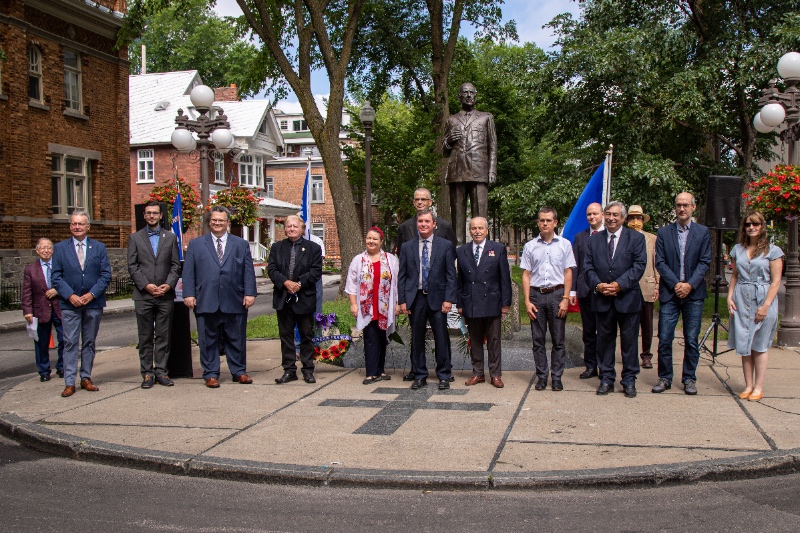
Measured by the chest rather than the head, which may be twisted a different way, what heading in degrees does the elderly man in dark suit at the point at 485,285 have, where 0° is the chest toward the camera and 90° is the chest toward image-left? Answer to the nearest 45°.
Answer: approximately 0°

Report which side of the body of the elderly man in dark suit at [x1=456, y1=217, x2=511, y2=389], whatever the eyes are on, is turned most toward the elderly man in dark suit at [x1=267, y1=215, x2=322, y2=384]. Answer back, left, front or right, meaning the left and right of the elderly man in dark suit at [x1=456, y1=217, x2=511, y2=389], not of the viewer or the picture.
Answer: right

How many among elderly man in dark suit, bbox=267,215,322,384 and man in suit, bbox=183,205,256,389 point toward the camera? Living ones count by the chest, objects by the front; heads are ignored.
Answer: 2

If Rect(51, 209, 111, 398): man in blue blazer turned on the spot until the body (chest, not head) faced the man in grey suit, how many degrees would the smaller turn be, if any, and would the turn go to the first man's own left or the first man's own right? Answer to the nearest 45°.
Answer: approximately 90° to the first man's own left

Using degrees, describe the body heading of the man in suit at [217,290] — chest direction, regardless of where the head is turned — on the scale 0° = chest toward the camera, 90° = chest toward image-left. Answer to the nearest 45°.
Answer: approximately 0°

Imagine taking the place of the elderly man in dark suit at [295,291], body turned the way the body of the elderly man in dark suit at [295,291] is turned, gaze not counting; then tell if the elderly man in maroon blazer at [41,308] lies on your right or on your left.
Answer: on your right

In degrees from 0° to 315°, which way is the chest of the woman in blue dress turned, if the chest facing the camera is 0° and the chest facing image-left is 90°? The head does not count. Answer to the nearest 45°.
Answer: approximately 45°

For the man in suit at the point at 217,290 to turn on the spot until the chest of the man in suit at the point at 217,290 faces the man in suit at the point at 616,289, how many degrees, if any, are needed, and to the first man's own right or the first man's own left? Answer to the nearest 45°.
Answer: approximately 45° to the first man's own left

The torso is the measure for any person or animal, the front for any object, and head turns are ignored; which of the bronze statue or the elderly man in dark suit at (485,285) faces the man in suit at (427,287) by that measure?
the bronze statue

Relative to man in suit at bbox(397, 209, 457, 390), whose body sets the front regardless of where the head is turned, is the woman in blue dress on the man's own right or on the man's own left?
on the man's own left
